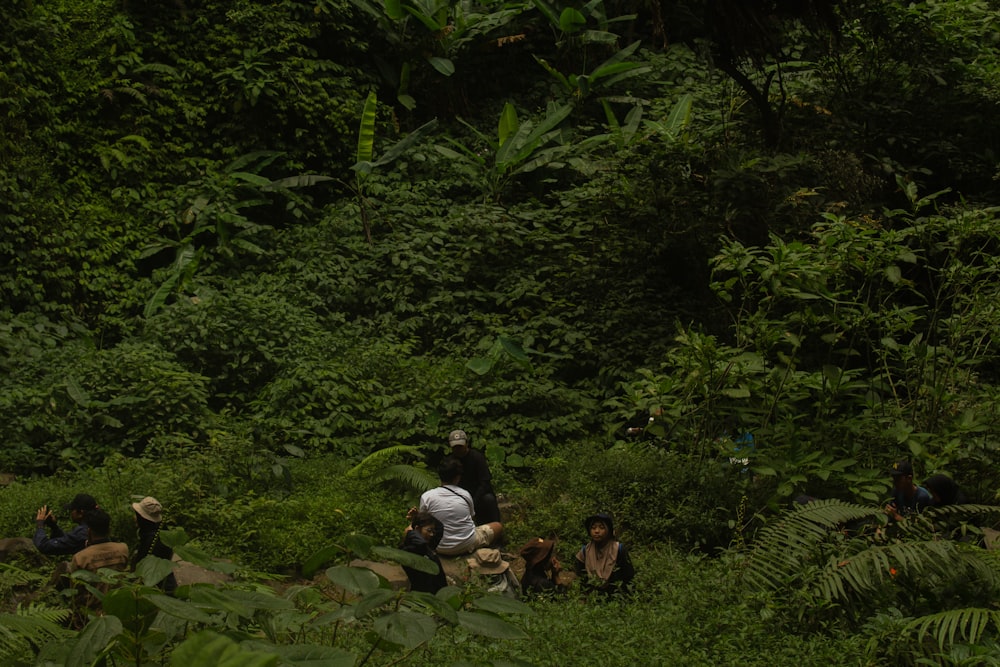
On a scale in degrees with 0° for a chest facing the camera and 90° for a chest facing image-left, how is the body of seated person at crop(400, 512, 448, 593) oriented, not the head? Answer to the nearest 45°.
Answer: approximately 315°

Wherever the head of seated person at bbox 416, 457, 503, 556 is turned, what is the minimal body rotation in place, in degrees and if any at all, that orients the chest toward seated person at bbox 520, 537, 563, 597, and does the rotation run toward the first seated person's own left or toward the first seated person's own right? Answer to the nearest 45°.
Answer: approximately 135° to the first seated person's own right

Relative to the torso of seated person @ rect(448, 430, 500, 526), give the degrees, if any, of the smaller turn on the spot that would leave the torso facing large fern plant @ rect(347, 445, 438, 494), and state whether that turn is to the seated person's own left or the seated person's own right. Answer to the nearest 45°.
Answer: approximately 90° to the seated person's own right

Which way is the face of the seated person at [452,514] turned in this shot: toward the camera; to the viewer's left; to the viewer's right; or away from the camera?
away from the camera

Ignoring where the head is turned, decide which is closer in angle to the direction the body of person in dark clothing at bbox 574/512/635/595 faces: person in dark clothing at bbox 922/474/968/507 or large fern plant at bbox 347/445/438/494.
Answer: the person in dark clothing

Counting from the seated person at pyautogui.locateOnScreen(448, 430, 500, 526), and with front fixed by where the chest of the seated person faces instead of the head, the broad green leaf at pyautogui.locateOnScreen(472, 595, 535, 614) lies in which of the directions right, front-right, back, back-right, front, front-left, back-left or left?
front-left

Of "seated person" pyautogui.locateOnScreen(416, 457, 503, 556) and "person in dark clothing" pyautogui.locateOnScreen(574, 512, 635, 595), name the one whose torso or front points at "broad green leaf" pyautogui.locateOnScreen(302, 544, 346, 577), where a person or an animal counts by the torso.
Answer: the person in dark clothing

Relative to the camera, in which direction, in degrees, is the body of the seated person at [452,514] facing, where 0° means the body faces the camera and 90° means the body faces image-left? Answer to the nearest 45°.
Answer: approximately 180°

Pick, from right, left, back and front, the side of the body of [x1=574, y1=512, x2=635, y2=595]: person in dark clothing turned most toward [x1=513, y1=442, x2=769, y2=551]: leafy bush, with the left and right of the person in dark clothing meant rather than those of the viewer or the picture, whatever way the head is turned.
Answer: back

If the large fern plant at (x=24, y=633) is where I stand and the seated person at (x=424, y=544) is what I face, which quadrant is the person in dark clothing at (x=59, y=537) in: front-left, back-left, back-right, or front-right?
front-left

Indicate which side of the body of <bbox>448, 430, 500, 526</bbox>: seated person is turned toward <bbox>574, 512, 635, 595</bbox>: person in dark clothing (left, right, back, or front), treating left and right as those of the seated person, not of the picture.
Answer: left

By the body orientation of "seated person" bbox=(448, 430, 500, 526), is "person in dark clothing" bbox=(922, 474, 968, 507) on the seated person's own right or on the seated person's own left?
on the seated person's own left

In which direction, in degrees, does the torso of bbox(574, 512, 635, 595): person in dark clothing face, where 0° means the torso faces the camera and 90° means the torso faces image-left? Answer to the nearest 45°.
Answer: approximately 0°

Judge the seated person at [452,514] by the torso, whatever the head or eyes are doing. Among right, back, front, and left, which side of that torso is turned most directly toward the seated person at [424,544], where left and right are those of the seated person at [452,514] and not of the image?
back

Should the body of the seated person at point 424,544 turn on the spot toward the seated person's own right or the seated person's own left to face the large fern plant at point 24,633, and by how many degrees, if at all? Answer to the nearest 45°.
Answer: approximately 45° to the seated person's own right

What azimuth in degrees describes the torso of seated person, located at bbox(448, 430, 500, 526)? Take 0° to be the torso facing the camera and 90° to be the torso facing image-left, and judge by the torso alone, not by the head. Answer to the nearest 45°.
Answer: approximately 45°

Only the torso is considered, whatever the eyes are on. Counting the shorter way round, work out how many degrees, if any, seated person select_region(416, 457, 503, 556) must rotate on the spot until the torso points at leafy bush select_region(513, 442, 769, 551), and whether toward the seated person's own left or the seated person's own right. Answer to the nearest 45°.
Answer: approximately 90° to the seated person's own right
